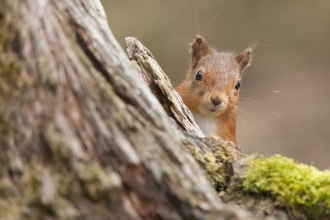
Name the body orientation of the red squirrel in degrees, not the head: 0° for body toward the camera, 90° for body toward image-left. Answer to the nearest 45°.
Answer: approximately 0°
